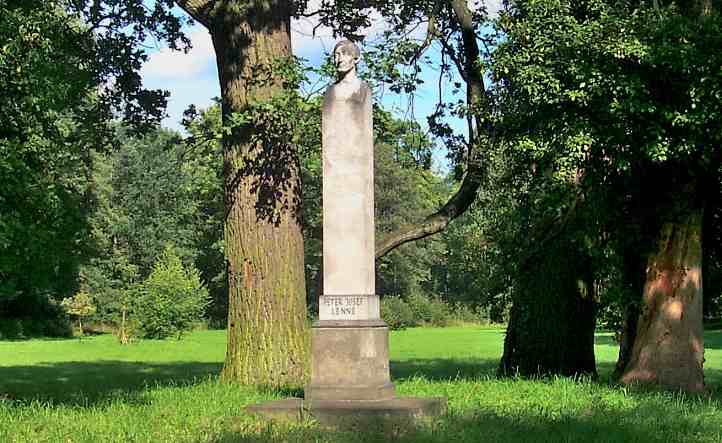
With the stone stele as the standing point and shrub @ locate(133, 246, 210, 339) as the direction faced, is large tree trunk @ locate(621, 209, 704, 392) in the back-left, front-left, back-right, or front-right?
front-right

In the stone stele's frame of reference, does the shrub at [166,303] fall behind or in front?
behind

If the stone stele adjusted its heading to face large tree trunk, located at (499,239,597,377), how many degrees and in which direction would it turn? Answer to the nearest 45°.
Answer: approximately 135° to its left

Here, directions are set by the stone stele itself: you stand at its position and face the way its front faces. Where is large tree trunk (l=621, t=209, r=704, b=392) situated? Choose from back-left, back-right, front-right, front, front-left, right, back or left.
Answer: back-left

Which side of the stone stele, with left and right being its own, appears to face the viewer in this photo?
front

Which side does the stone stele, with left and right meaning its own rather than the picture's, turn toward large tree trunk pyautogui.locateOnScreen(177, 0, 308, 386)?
back

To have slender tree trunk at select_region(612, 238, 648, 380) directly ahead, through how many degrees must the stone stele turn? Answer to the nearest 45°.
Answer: approximately 135° to its left
